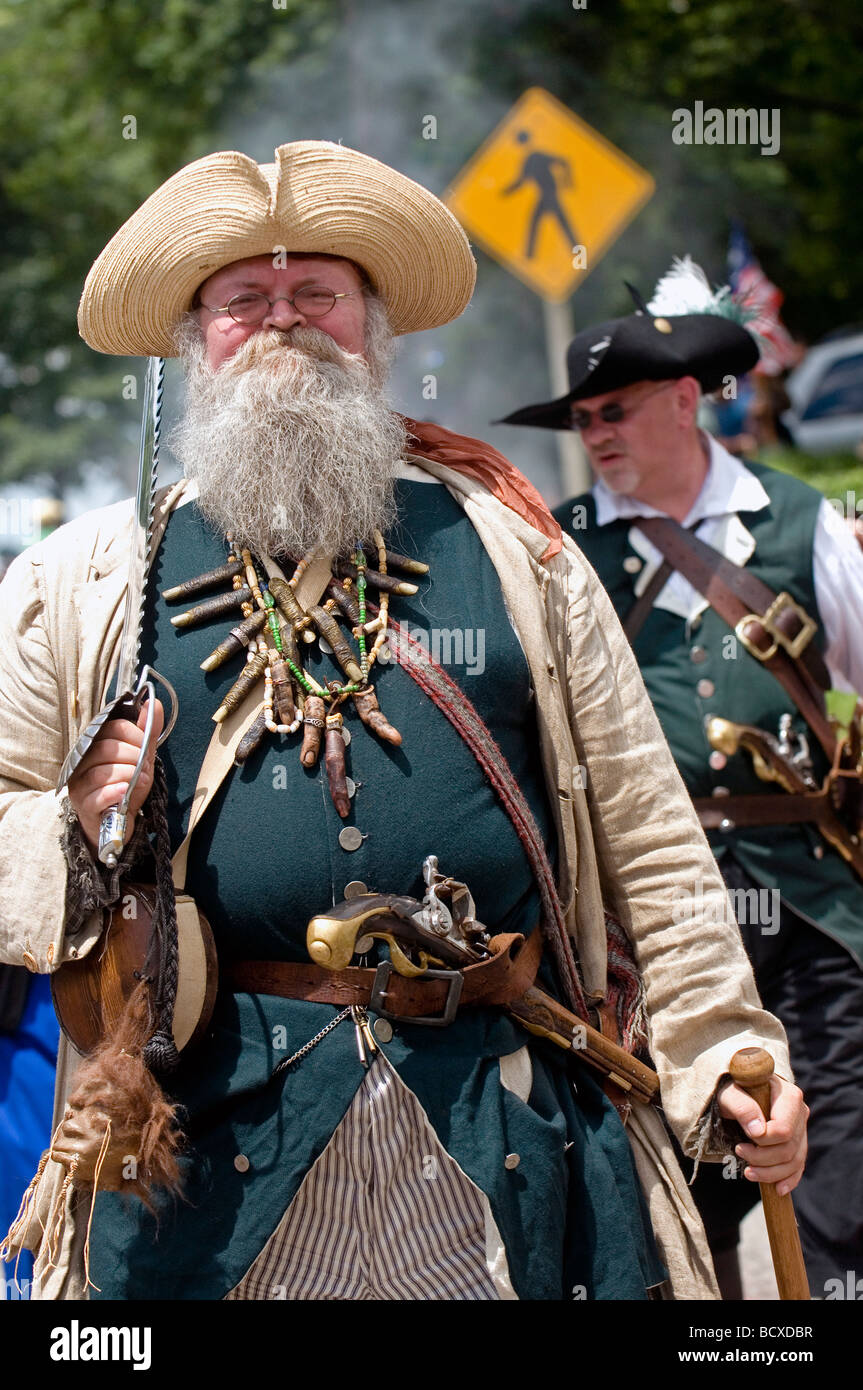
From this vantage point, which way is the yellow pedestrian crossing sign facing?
toward the camera

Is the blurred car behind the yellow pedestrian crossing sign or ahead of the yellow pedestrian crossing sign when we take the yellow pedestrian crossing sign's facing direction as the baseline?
behind
